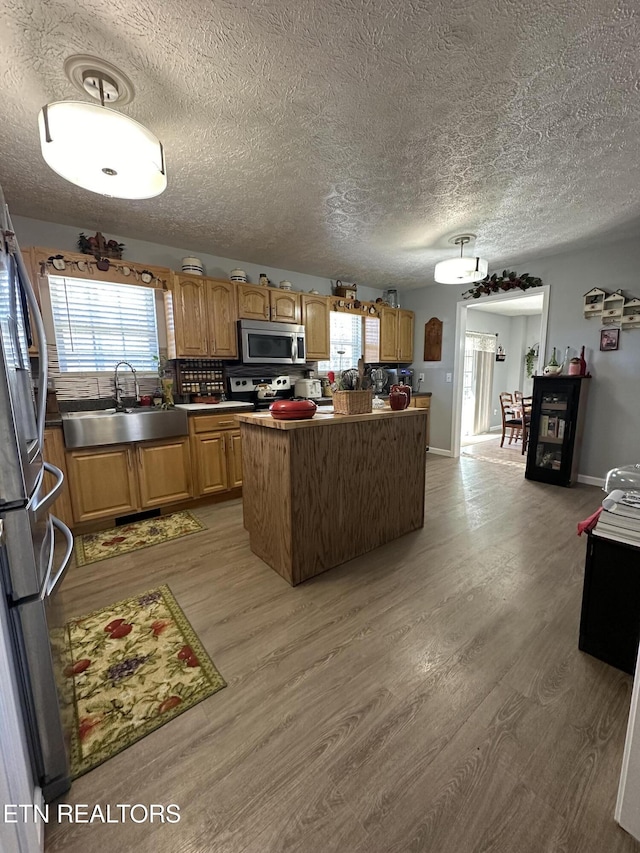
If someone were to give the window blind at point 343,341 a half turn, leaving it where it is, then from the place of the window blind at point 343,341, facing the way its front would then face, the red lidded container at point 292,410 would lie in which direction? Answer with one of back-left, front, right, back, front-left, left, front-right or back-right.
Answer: back-left

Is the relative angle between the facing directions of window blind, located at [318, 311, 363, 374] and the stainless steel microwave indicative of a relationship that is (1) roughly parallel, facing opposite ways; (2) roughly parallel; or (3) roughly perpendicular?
roughly parallel

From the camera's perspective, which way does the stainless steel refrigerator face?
to the viewer's right

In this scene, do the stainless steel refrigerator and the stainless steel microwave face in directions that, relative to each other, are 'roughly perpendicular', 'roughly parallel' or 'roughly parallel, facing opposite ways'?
roughly perpendicular

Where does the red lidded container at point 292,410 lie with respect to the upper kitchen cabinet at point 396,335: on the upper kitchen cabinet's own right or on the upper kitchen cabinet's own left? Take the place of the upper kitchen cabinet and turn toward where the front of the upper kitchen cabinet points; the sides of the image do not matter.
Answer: on the upper kitchen cabinet's own right

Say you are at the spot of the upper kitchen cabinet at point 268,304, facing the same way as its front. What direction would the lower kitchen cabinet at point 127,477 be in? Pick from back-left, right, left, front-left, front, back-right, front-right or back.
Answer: right

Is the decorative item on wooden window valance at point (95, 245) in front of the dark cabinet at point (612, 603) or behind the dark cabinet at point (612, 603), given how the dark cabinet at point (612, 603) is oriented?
in front

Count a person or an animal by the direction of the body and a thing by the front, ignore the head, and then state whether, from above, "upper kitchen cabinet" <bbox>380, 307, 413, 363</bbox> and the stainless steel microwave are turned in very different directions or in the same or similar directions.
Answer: same or similar directions

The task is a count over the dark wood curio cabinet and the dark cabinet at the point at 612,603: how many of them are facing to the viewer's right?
0

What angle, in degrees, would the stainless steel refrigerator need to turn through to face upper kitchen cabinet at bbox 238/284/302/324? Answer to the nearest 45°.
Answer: approximately 45° to its left

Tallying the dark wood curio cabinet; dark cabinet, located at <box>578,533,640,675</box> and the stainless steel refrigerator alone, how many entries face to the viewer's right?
1

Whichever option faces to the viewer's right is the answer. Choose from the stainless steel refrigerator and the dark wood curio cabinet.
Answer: the stainless steel refrigerator

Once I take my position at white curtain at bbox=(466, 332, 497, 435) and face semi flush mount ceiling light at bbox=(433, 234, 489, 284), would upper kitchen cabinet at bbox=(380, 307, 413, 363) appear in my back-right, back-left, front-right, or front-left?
front-right

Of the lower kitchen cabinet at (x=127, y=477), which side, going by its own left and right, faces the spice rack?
left

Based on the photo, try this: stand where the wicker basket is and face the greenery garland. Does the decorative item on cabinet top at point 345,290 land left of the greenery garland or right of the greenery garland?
left
